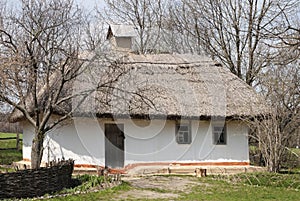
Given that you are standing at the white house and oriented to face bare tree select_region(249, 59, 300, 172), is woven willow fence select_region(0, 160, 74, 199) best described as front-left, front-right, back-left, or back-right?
back-right

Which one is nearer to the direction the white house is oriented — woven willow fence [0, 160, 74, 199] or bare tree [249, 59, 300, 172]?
the woven willow fence

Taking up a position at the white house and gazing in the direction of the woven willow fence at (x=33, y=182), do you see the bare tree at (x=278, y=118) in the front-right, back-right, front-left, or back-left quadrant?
back-left

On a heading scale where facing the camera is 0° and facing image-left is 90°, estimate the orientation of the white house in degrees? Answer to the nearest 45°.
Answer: approximately 0°

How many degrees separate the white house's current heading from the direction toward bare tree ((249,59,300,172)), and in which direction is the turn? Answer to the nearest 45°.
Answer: approximately 90° to its left

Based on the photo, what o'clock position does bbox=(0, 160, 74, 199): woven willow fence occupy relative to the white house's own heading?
The woven willow fence is roughly at 1 o'clock from the white house.
